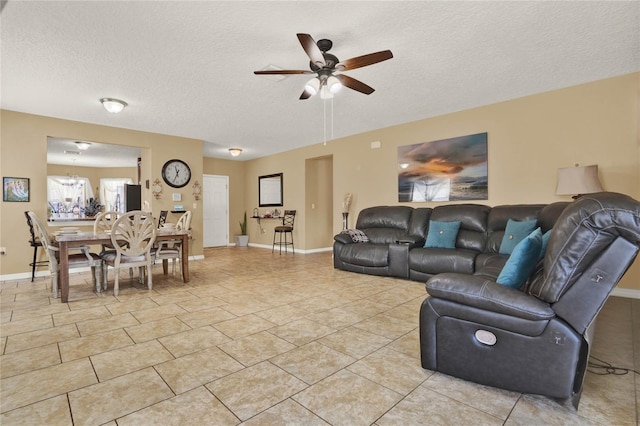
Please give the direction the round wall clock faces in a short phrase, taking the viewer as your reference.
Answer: facing the viewer

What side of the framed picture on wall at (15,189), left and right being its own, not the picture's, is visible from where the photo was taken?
front

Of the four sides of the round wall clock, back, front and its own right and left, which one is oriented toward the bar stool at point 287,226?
left

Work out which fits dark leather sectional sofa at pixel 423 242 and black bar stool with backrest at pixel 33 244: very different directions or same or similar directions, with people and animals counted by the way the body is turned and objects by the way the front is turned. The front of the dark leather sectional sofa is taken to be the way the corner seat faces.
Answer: very different directions

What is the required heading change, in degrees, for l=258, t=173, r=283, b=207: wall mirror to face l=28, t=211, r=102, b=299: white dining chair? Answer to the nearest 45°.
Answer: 0° — it already faces it

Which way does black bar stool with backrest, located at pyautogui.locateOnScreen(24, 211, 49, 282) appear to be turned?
to the viewer's right

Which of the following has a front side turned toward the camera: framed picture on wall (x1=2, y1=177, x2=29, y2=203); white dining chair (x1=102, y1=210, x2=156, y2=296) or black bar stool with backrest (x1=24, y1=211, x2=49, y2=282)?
the framed picture on wall

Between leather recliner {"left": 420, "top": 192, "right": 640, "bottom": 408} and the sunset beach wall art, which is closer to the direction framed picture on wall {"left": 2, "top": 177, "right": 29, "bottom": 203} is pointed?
the leather recliner

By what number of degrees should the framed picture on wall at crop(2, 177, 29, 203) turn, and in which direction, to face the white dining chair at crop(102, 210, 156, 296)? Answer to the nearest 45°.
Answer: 0° — it already faces it
